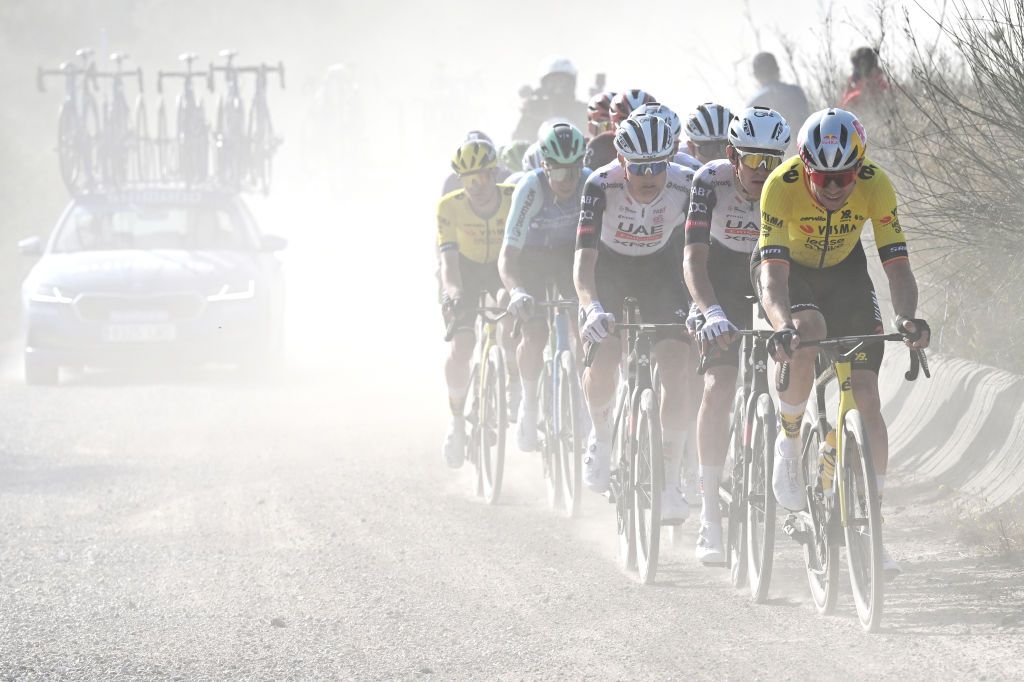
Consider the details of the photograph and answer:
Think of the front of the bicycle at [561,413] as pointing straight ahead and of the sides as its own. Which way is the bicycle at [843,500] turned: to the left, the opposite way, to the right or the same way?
the same way

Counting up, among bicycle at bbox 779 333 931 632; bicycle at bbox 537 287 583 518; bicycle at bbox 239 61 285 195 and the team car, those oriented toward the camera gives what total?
4

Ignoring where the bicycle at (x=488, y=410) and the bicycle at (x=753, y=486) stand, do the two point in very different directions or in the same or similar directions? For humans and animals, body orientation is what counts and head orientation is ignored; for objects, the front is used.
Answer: same or similar directions

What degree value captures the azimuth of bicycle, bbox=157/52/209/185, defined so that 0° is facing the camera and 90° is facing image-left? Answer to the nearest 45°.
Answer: approximately 0°

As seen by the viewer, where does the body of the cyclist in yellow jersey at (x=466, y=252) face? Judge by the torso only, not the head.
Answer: toward the camera

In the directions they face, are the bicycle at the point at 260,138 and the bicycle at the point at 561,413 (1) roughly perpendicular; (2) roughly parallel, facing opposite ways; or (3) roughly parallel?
roughly parallel

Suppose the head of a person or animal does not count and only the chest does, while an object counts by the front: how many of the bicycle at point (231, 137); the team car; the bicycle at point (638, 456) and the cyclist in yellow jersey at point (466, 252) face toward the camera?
4

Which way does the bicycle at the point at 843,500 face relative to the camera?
toward the camera

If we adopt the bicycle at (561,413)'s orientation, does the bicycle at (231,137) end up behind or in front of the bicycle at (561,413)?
behind

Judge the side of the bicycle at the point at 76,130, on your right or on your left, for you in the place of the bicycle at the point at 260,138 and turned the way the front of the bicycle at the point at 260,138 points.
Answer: on your right

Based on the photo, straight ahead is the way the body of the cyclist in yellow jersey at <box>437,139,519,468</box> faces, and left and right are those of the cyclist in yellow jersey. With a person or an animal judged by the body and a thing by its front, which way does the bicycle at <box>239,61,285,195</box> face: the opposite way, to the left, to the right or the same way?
the same way

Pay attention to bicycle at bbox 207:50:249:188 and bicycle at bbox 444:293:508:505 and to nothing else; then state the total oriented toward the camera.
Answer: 2

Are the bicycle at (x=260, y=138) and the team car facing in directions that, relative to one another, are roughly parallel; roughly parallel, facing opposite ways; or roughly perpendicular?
roughly parallel

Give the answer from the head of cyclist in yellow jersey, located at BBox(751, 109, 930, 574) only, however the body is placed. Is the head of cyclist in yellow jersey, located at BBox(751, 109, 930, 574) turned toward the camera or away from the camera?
toward the camera

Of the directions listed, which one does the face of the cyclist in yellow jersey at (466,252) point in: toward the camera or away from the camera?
toward the camera

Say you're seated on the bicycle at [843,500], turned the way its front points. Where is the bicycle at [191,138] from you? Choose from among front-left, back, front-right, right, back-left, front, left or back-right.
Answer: back-right

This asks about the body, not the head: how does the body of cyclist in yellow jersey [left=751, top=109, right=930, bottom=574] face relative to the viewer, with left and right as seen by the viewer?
facing the viewer

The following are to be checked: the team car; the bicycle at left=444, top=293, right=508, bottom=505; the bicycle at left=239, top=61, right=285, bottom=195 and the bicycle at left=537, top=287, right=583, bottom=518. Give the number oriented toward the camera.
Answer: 4
